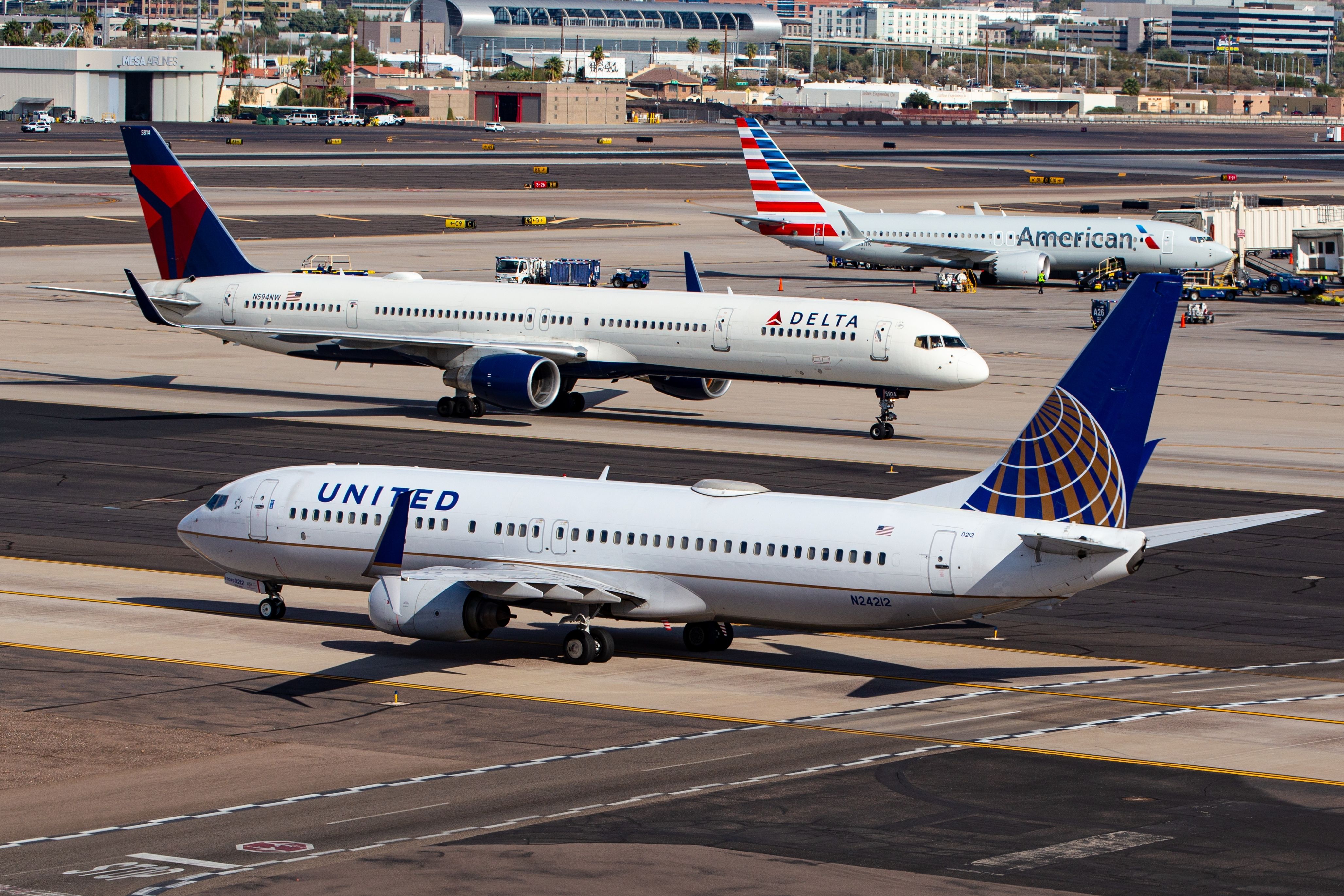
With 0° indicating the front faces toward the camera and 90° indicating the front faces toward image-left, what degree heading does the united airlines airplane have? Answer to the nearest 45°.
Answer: approximately 135°
